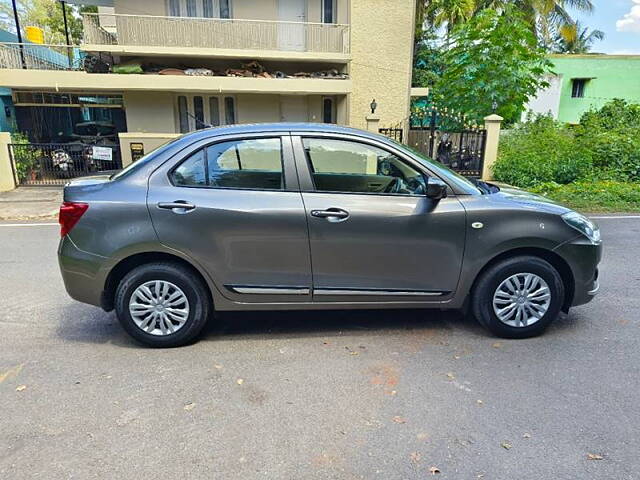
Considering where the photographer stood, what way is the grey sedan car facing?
facing to the right of the viewer

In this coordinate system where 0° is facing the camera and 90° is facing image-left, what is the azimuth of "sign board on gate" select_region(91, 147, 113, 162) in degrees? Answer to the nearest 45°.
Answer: approximately 0°

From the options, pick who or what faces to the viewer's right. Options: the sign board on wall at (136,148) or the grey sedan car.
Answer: the grey sedan car

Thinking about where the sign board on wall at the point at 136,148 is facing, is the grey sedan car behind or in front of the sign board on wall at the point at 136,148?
in front

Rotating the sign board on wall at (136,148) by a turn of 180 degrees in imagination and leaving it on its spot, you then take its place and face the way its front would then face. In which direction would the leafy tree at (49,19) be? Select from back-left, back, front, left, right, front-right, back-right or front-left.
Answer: front

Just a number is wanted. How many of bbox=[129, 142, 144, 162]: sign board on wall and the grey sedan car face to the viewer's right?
1

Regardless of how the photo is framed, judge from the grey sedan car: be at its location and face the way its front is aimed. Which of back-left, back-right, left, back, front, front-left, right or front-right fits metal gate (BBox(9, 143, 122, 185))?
back-left

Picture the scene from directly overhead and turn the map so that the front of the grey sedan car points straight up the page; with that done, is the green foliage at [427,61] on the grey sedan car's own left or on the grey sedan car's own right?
on the grey sedan car's own left

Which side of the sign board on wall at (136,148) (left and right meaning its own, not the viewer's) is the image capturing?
front

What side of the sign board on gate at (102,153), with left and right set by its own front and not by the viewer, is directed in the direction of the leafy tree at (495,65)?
left

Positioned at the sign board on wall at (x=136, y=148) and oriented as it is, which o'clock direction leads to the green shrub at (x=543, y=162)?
The green shrub is roughly at 10 o'clock from the sign board on wall.

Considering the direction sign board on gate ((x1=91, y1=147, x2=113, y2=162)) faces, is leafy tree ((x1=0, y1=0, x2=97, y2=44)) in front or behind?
behind

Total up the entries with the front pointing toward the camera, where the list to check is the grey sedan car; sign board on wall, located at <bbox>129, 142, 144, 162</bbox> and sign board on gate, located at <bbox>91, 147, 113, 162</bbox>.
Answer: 2

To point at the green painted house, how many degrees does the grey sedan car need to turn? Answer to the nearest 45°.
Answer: approximately 45° to its left

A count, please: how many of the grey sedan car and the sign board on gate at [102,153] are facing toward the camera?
1
